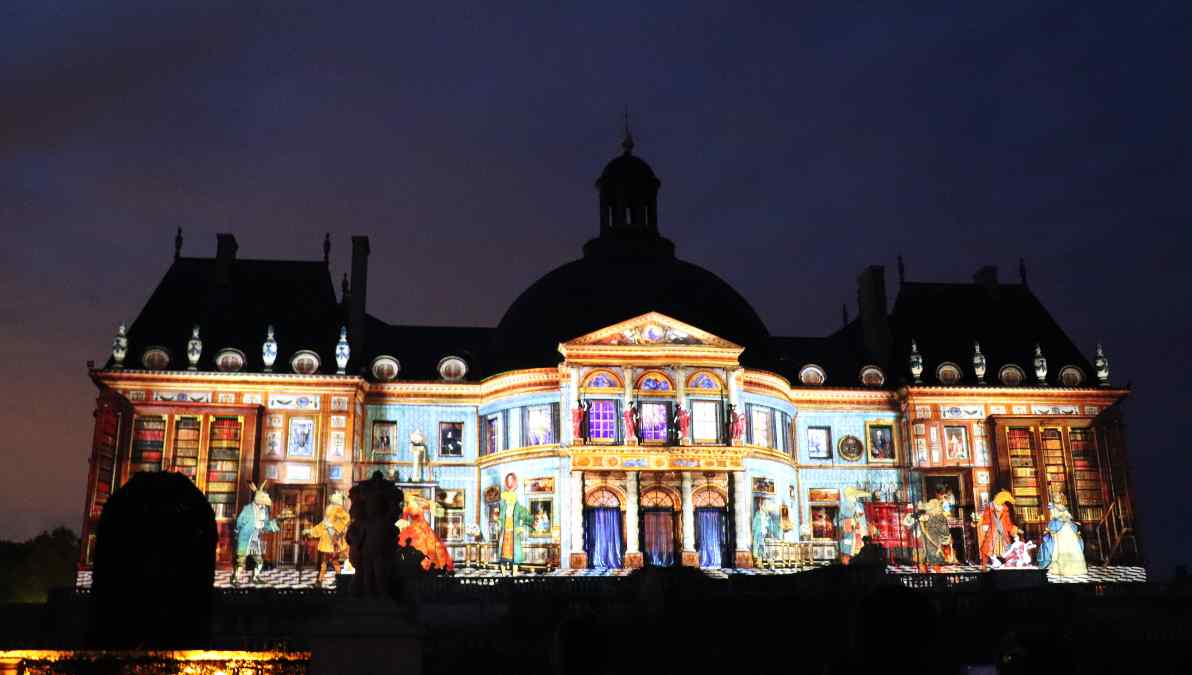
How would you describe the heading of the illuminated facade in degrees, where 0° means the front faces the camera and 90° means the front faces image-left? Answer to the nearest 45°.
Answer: approximately 0°

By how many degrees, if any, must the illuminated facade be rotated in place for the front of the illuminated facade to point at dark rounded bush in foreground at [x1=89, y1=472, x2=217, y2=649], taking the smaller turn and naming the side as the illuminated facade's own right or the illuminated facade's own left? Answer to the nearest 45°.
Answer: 0° — it already faces it

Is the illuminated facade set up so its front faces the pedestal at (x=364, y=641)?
yes

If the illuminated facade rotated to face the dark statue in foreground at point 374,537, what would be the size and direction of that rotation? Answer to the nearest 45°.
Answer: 0° — it already faces it
